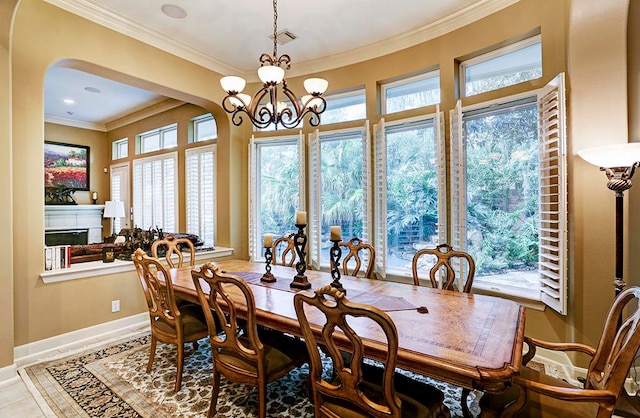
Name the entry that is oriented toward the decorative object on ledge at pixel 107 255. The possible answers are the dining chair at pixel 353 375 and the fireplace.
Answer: the fireplace

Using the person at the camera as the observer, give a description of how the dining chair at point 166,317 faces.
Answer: facing away from the viewer and to the right of the viewer

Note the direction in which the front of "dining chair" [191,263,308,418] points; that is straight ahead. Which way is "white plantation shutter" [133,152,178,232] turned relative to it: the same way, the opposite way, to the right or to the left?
the opposite way

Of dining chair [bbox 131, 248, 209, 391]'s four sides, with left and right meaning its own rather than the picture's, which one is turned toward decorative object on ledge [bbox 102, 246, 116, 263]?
left

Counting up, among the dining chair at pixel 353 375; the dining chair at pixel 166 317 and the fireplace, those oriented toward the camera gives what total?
1

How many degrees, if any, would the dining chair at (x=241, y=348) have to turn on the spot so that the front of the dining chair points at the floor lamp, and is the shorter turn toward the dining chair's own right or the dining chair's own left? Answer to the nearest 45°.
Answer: approximately 45° to the dining chair's own right

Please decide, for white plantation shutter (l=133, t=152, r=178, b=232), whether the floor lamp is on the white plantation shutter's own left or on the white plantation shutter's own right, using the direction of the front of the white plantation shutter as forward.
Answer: on the white plantation shutter's own left

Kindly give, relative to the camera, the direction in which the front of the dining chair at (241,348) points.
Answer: facing away from the viewer and to the right of the viewer

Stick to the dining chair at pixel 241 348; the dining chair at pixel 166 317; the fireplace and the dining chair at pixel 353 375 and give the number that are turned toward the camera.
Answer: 1

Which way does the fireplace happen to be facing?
toward the camera

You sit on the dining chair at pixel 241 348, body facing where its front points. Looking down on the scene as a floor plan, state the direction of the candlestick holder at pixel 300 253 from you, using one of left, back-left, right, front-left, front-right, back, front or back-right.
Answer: front

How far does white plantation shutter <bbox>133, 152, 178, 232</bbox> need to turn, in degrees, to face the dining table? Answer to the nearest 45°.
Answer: approximately 45° to its left

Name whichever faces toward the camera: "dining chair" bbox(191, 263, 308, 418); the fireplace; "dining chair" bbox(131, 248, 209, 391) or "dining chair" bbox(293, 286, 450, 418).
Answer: the fireplace

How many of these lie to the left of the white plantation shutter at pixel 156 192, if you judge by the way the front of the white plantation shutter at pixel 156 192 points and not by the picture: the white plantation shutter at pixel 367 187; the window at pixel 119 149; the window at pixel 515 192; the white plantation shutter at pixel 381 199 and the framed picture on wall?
3
